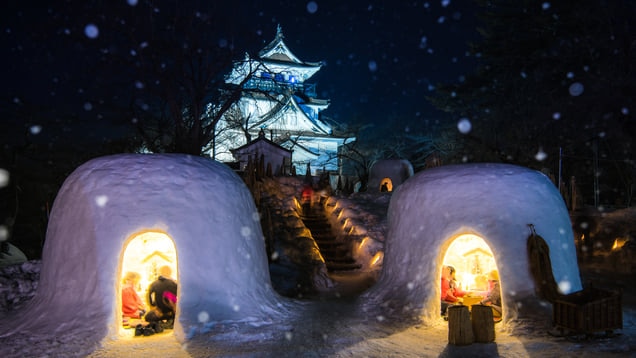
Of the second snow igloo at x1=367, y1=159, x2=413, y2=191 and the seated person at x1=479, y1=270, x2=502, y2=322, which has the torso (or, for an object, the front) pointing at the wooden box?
the second snow igloo

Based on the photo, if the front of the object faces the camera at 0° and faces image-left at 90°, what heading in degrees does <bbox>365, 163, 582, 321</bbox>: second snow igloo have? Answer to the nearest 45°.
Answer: approximately 0°

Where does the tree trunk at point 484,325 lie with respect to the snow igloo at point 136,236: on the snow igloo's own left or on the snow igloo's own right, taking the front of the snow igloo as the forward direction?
on the snow igloo's own left

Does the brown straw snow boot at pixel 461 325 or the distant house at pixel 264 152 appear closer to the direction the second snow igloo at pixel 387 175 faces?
the brown straw snow boot

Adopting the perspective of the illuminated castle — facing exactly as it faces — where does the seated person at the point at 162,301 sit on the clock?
The seated person is roughly at 12 o'clock from the illuminated castle.

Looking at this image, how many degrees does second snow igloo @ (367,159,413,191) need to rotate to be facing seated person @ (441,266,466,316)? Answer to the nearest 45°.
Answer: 0° — it already faces them

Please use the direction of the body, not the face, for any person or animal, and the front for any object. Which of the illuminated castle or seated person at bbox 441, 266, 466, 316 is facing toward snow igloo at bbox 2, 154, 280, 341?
the illuminated castle

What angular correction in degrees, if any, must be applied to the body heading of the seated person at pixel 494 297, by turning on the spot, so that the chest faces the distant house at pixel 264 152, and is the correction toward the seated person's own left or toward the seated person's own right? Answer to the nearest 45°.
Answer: approximately 45° to the seated person's own right

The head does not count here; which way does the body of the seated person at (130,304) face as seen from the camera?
to the viewer's right

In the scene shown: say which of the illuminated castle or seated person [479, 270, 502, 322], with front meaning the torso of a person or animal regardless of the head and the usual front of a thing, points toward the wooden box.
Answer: the illuminated castle

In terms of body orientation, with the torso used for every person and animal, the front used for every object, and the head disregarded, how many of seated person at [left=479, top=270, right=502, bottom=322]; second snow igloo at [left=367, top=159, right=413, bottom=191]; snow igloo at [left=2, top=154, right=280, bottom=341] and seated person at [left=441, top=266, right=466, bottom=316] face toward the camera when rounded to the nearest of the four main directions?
2

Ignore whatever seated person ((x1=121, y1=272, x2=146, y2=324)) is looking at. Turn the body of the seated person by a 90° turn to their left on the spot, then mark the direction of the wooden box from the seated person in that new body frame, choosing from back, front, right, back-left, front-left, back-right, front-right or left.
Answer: back-right

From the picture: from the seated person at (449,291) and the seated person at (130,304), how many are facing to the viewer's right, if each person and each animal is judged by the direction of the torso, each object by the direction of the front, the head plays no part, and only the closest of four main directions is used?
2
